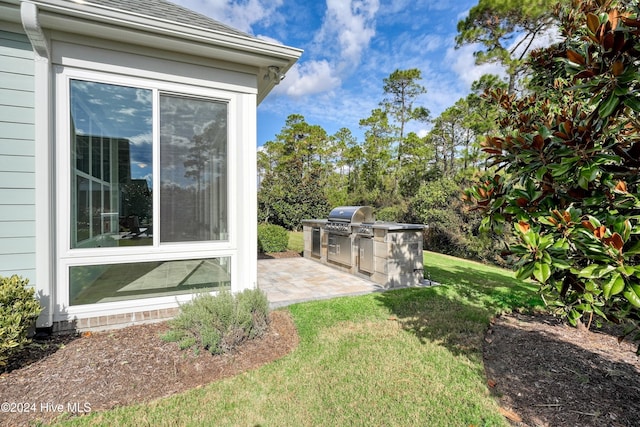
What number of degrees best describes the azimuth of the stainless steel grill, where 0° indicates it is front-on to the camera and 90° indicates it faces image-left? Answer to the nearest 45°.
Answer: approximately 45°

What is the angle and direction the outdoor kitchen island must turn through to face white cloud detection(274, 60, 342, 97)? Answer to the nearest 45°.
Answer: approximately 135° to its right

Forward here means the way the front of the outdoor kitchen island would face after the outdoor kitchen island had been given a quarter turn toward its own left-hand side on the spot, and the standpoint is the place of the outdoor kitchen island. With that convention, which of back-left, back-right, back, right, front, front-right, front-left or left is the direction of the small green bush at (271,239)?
back

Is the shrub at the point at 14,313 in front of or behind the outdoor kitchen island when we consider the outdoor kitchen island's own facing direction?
in front

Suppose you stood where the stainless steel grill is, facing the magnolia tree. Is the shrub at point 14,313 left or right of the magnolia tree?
right

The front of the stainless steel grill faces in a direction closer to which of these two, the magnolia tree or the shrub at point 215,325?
the shrub

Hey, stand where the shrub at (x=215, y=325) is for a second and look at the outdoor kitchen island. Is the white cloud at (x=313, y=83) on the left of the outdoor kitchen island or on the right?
left

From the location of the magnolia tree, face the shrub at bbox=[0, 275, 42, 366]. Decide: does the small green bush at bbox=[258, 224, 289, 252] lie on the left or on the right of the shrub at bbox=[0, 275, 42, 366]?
right

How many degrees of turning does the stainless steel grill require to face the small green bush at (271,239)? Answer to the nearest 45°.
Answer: approximately 90° to its right

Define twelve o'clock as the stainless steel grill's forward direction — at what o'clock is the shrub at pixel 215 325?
The shrub is roughly at 11 o'clock from the stainless steel grill.
